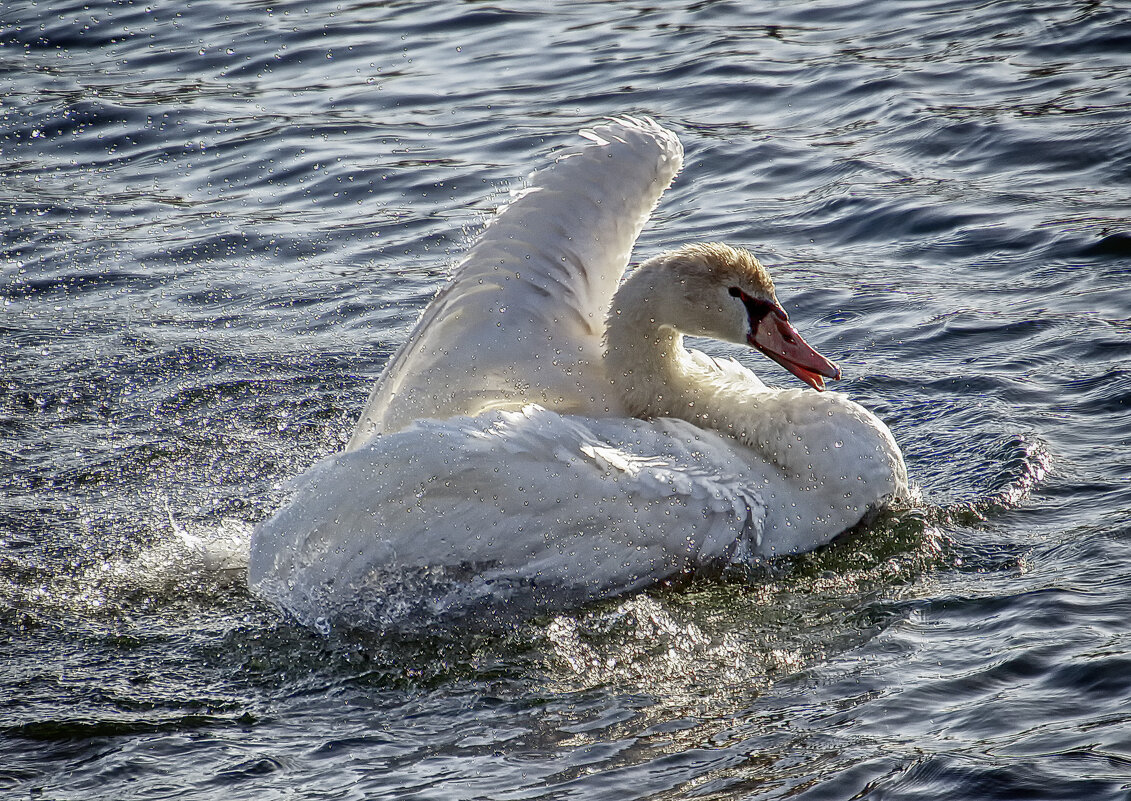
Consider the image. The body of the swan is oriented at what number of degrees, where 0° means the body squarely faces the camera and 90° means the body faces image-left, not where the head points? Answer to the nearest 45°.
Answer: approximately 270°
